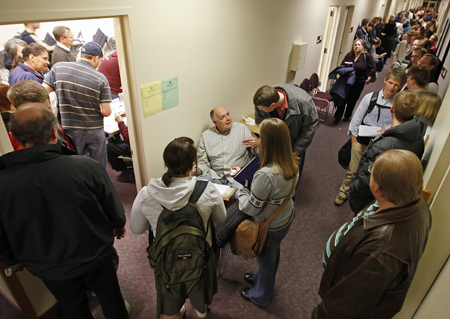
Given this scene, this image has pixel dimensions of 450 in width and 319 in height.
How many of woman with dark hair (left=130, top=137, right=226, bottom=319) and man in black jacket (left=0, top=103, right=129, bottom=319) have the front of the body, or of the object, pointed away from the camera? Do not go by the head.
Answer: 2

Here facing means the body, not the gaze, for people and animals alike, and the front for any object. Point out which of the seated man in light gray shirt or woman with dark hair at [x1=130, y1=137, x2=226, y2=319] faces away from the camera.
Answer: the woman with dark hair

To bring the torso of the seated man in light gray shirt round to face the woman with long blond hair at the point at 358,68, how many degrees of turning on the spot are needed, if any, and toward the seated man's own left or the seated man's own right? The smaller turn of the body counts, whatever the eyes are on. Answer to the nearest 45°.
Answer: approximately 90° to the seated man's own left

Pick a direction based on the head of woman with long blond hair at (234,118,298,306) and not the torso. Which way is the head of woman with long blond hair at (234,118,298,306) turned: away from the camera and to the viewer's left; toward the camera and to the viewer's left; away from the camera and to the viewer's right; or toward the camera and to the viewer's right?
away from the camera and to the viewer's left

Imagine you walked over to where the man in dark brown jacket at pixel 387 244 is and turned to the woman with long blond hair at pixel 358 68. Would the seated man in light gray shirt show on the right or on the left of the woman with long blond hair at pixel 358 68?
left

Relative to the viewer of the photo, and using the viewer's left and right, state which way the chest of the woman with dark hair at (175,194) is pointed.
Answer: facing away from the viewer

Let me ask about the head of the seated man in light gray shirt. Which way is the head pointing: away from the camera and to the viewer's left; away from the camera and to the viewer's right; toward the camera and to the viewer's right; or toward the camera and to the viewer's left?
toward the camera and to the viewer's right

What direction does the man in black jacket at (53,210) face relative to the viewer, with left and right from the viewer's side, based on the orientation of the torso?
facing away from the viewer

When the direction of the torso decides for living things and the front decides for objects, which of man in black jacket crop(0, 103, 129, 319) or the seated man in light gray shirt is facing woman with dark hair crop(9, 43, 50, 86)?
the man in black jacket

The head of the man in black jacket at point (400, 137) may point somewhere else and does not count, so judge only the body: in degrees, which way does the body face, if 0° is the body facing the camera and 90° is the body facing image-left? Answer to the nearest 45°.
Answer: approximately 135°

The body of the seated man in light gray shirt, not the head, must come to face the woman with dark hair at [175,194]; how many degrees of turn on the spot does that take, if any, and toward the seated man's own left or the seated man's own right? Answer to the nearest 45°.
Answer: approximately 45° to the seated man's own right

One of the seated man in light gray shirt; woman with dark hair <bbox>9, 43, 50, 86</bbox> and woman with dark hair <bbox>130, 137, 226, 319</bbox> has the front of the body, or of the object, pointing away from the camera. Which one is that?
woman with dark hair <bbox>130, 137, 226, 319</bbox>

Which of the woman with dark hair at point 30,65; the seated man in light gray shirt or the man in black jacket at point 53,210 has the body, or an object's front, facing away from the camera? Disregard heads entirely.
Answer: the man in black jacket

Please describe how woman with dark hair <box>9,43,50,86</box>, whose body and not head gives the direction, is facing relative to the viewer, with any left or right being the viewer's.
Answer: facing to the right of the viewer
